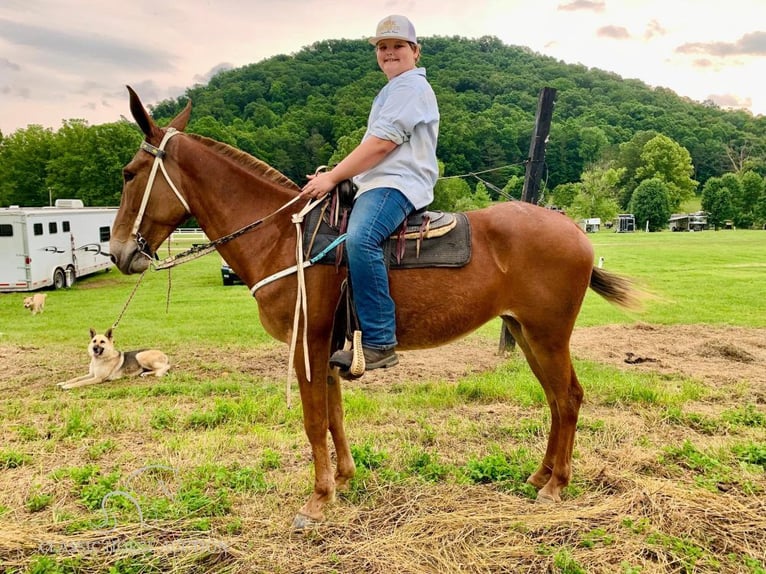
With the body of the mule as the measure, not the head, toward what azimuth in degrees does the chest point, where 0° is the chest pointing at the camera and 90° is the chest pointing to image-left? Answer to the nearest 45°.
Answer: approximately 90°

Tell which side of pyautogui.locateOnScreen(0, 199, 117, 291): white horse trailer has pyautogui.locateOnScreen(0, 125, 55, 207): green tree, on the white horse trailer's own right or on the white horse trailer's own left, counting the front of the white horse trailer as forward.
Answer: on the white horse trailer's own left

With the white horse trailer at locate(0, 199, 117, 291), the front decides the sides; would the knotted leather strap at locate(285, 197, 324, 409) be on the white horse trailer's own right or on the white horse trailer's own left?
on the white horse trailer's own right

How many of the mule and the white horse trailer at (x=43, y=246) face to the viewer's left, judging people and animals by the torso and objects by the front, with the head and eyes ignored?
1

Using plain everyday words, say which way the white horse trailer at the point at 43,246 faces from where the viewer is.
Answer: facing away from the viewer and to the right of the viewer

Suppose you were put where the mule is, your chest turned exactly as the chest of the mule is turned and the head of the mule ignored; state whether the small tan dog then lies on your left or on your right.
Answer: on your right

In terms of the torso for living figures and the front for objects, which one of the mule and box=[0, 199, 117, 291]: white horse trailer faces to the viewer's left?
the mule

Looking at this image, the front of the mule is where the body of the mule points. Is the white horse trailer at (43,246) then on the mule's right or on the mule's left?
on the mule's right

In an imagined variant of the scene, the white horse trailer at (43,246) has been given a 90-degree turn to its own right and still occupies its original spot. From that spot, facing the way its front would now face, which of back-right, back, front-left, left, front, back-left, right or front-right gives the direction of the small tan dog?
front-right

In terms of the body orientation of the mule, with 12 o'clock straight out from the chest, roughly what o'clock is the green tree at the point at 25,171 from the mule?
The green tree is roughly at 2 o'clock from the mule.

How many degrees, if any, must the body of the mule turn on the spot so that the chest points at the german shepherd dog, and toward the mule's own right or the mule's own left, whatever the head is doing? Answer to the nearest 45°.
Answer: approximately 45° to the mule's own right
